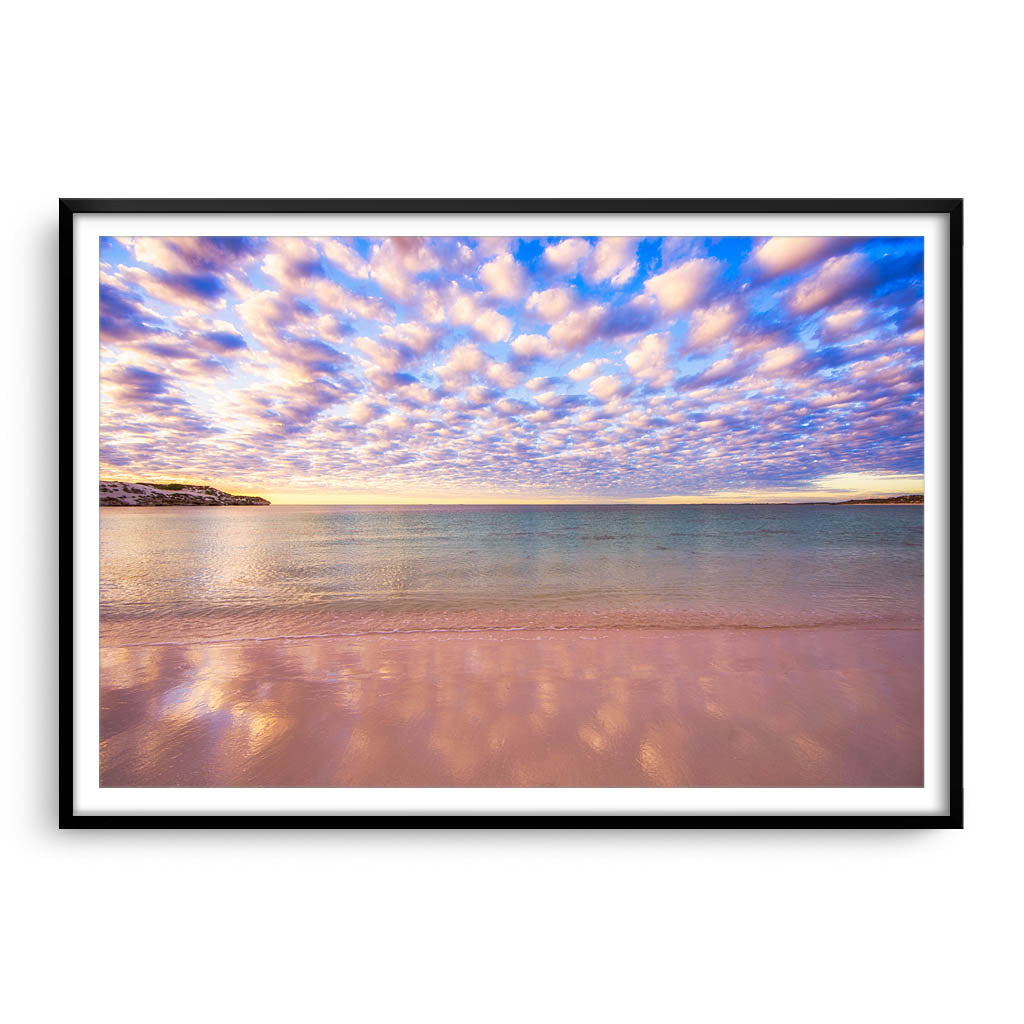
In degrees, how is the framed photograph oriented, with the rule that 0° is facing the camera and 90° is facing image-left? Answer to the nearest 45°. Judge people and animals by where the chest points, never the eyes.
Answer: approximately 0°
